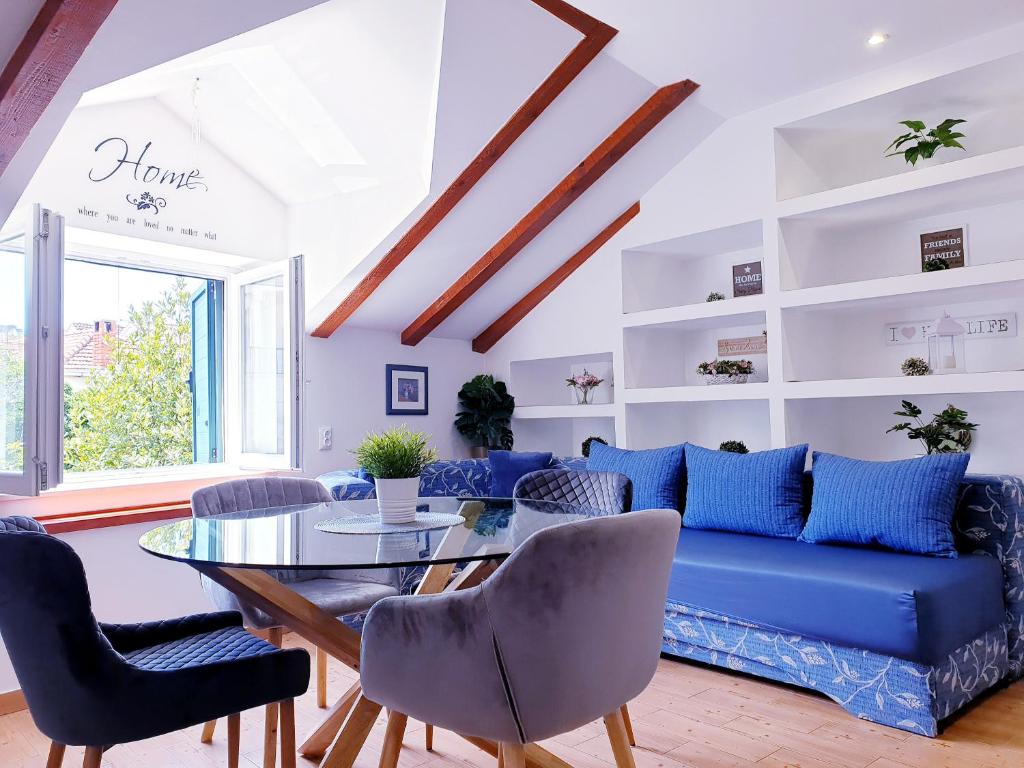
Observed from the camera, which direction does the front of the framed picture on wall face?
facing the viewer

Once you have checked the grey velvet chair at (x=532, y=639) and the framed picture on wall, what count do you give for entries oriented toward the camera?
1

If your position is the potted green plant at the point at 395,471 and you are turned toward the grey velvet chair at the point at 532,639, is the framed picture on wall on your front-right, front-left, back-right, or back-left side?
back-left

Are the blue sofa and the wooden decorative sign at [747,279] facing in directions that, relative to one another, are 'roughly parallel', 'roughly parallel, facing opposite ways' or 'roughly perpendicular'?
roughly parallel

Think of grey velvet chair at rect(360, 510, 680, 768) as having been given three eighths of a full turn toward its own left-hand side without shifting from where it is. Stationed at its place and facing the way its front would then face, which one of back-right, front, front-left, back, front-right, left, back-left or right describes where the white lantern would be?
back-left

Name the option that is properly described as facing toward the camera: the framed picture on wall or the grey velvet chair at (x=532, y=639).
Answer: the framed picture on wall

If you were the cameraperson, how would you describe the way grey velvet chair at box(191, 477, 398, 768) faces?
facing the viewer and to the right of the viewer

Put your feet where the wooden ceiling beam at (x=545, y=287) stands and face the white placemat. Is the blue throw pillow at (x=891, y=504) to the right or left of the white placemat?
left

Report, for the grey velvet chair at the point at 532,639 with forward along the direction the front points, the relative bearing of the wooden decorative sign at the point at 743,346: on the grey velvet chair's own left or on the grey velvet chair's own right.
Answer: on the grey velvet chair's own right

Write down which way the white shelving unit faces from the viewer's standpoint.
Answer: facing the viewer and to the left of the viewer

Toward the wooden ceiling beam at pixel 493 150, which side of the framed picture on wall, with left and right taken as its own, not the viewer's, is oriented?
front
